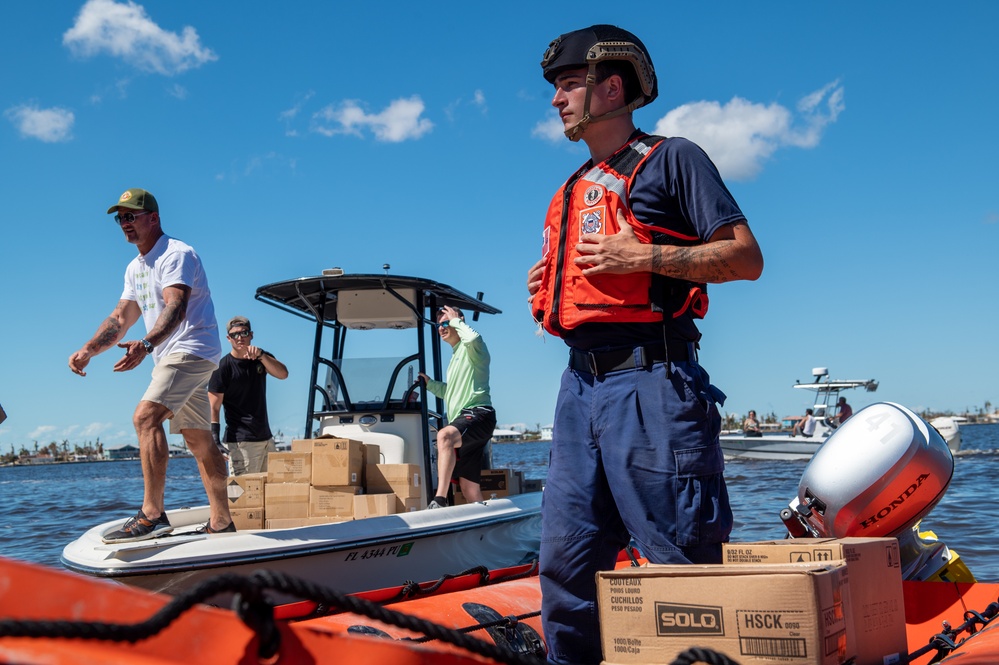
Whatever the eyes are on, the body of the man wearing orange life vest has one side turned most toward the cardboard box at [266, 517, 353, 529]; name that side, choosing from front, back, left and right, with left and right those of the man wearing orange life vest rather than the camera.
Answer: right

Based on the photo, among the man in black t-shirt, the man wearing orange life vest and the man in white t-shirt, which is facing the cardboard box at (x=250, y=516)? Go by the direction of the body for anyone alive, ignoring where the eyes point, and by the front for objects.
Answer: the man in black t-shirt

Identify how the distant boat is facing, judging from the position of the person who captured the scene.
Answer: facing to the left of the viewer

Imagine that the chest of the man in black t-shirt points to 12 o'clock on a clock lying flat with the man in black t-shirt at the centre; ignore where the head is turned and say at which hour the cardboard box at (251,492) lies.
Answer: The cardboard box is roughly at 12 o'clock from the man in black t-shirt.

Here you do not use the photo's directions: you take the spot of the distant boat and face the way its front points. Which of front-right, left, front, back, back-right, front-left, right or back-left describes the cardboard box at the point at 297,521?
left

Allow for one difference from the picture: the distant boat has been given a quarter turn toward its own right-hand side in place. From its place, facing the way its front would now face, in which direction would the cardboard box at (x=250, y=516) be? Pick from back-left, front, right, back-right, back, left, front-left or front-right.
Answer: back

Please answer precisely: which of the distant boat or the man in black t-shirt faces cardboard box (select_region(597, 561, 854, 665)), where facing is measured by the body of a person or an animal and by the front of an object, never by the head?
the man in black t-shirt

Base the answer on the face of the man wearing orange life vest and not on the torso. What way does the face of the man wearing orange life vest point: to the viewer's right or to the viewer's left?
to the viewer's left

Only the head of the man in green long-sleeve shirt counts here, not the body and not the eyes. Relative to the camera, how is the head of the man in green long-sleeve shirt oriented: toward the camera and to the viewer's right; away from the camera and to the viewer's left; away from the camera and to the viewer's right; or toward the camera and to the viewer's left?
toward the camera and to the viewer's left

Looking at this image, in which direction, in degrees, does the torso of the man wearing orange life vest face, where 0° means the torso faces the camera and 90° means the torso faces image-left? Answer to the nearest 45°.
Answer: approximately 45°

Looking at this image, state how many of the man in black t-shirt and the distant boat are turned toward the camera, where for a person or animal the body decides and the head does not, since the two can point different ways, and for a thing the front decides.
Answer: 1
